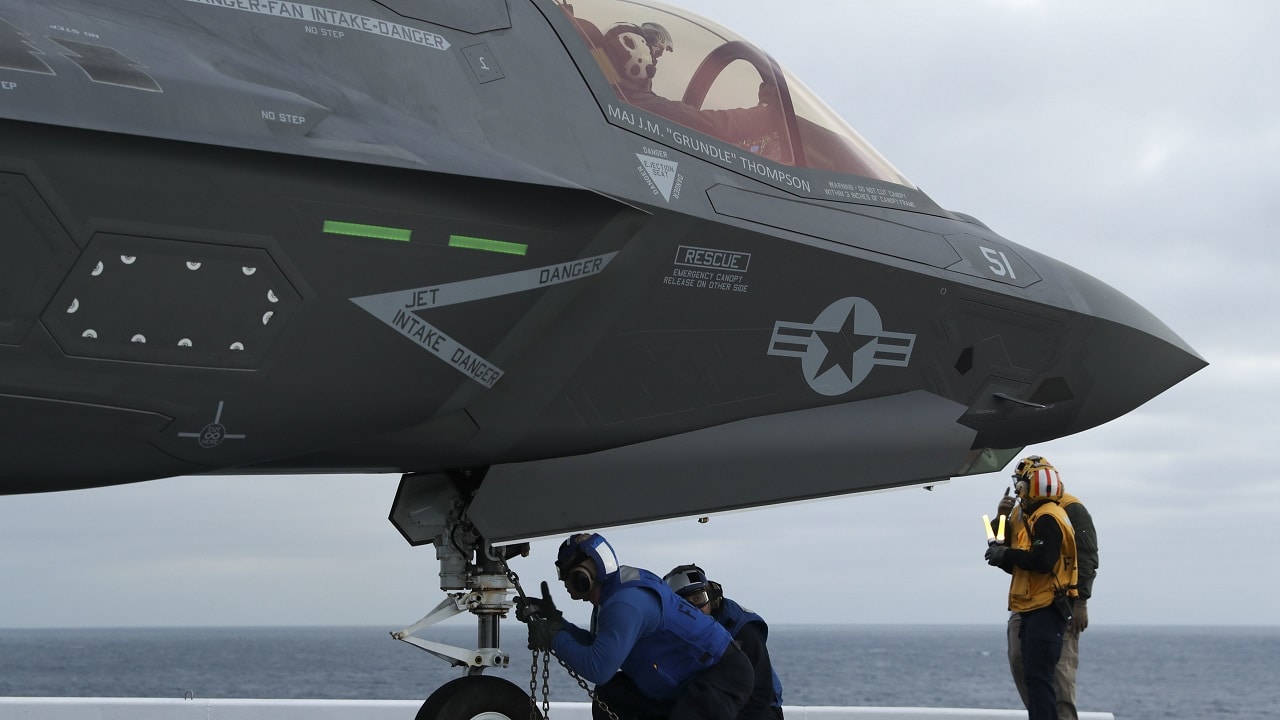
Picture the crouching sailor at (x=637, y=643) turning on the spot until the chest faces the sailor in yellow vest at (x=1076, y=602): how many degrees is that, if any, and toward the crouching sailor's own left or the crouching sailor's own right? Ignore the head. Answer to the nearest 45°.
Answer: approximately 135° to the crouching sailor's own right

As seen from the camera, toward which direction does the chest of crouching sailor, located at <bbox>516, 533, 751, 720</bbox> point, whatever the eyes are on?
to the viewer's left

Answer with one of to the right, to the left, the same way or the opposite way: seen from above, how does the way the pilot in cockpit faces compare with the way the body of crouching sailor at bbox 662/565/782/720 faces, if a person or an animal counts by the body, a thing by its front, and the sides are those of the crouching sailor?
the opposite way

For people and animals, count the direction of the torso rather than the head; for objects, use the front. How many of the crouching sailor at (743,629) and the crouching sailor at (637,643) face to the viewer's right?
0

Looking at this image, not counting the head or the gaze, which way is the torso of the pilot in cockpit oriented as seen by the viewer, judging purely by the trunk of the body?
to the viewer's right

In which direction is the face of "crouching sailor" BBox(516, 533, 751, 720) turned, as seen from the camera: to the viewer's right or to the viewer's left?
to the viewer's left

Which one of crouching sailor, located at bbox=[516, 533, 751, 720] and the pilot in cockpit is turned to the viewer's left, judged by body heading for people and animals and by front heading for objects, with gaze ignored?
the crouching sailor

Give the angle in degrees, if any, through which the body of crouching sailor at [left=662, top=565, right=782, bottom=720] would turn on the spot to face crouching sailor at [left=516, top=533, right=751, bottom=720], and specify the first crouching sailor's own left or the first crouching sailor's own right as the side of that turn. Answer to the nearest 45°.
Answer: approximately 45° to the first crouching sailor's own left

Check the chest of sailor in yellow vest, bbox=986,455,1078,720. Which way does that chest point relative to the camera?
to the viewer's left

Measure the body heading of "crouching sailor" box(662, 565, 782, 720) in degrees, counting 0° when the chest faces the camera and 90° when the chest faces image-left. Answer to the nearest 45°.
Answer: approximately 90°
